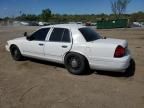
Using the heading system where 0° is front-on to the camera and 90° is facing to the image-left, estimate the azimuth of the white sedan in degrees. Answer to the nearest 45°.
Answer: approximately 135°
